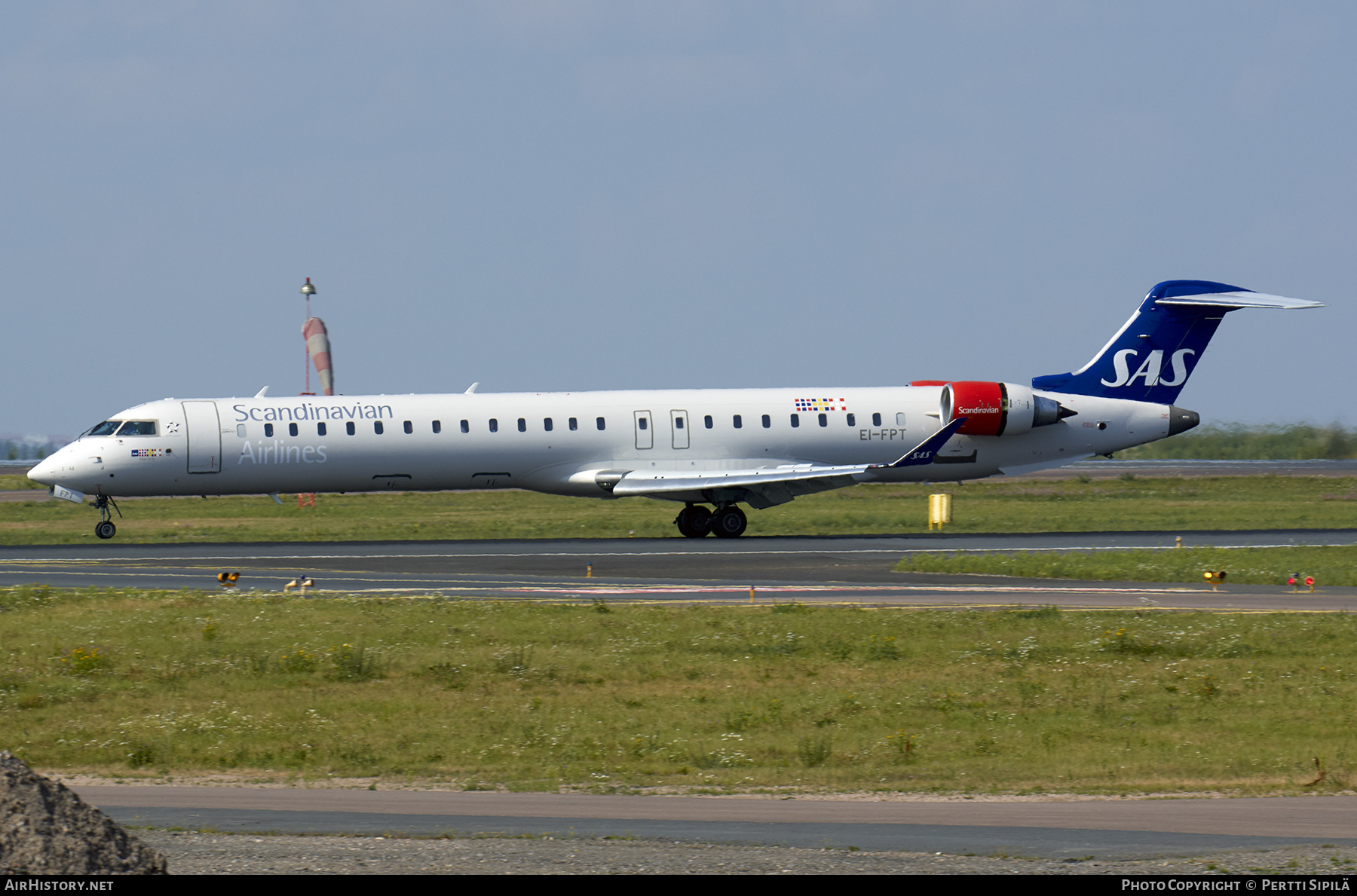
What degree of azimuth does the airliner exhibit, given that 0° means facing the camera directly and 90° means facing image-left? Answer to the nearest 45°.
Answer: approximately 90°
